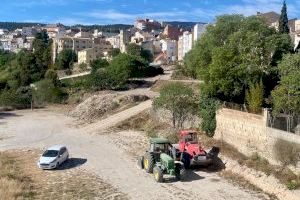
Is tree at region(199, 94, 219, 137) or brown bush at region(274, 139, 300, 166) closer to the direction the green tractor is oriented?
the brown bush

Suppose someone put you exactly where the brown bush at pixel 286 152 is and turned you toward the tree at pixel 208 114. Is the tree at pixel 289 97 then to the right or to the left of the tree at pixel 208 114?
right
